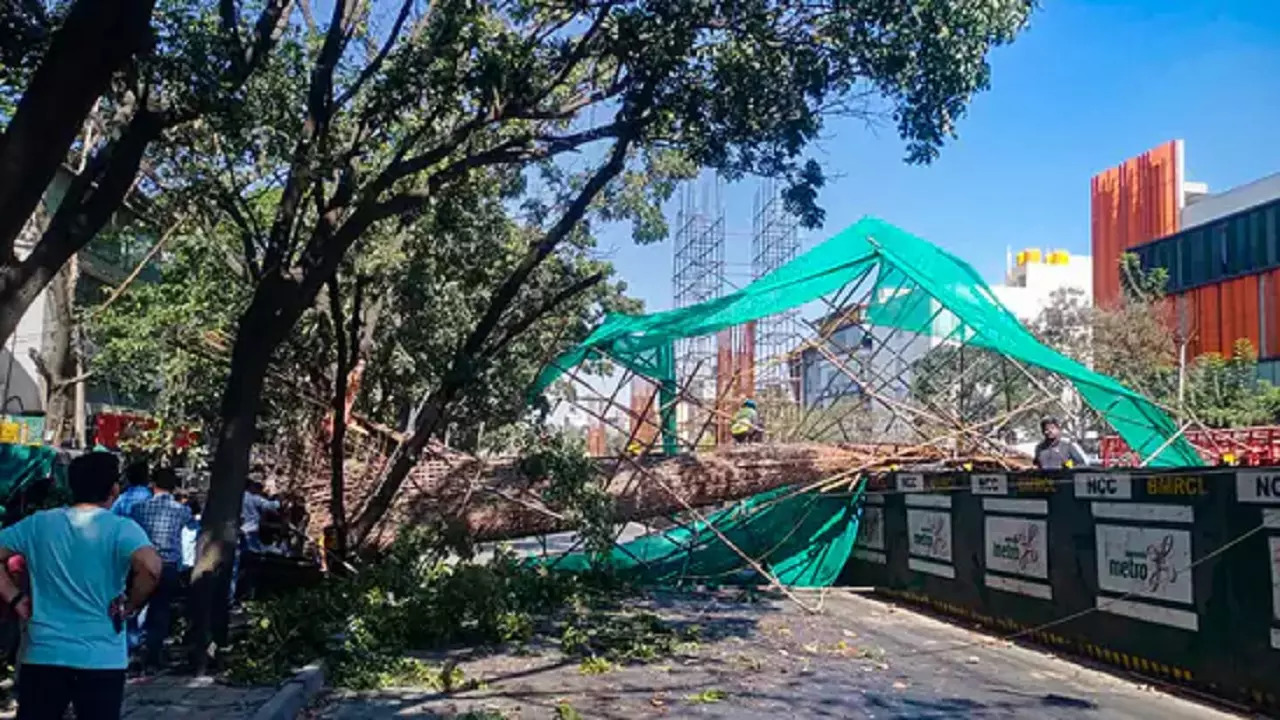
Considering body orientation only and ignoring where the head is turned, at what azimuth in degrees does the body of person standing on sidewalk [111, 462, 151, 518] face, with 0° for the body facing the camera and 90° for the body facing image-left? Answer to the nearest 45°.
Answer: approximately 180°

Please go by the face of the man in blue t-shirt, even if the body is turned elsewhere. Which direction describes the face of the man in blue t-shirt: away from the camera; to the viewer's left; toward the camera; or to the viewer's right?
away from the camera

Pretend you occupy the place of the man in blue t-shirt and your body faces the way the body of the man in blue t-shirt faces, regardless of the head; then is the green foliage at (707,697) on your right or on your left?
on your right

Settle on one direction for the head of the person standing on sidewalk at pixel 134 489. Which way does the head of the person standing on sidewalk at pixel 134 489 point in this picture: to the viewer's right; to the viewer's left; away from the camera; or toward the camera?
away from the camera

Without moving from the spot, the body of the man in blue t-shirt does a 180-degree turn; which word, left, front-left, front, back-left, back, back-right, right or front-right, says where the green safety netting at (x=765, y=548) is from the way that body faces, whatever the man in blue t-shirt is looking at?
back-left

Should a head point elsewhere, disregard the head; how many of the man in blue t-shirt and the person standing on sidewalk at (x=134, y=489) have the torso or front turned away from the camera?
2

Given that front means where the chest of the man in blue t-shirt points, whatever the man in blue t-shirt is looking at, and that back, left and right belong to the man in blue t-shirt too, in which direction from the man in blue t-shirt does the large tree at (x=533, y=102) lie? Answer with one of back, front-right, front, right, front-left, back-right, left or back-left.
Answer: front-right

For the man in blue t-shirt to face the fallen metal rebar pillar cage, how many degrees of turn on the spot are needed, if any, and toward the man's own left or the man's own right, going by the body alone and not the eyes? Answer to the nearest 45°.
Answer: approximately 45° to the man's own right

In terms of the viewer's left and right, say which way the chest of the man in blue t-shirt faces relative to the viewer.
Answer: facing away from the viewer

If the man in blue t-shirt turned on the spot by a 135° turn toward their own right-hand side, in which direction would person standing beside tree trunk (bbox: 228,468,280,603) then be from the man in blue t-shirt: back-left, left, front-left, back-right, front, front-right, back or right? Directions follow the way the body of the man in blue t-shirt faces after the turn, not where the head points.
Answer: back-left

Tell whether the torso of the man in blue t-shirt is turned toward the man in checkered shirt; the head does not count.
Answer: yes

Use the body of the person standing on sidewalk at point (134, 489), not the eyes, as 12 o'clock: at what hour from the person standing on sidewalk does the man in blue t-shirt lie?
The man in blue t-shirt is roughly at 6 o'clock from the person standing on sidewalk.

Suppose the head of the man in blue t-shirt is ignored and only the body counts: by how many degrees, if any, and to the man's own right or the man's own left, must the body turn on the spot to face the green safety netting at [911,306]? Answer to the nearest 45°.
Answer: approximately 45° to the man's own right
